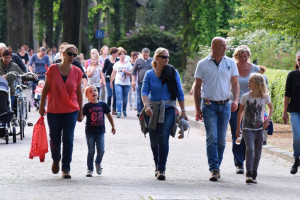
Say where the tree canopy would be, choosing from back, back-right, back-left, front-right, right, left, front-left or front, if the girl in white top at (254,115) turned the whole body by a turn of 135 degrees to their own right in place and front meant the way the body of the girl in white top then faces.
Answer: front-right

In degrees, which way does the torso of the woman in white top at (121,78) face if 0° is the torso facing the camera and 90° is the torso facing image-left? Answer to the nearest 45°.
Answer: approximately 0°

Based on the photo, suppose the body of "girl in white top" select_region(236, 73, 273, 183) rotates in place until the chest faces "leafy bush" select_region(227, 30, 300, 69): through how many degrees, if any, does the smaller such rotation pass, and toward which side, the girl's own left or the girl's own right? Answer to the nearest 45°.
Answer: approximately 180°

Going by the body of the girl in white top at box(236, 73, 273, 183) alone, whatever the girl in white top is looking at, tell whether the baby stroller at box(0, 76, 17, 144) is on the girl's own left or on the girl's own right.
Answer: on the girl's own right
